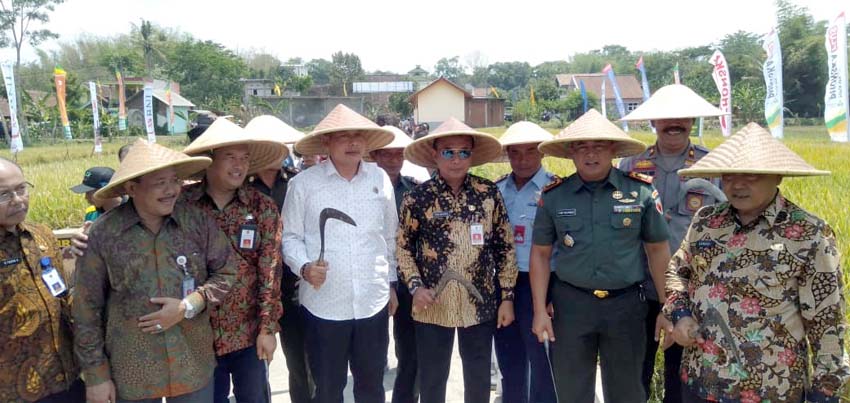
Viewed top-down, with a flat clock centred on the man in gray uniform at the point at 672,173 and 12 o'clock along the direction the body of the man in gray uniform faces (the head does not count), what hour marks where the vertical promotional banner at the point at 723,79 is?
The vertical promotional banner is roughly at 6 o'clock from the man in gray uniform.

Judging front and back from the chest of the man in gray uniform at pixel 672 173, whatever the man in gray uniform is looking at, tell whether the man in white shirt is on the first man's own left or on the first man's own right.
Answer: on the first man's own right

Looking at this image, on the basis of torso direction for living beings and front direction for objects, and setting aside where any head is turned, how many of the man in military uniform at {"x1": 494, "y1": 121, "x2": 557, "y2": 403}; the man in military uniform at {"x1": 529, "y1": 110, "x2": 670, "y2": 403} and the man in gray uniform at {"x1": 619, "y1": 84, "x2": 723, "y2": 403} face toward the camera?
3

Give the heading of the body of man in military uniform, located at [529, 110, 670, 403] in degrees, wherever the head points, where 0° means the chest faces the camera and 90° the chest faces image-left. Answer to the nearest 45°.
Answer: approximately 0°

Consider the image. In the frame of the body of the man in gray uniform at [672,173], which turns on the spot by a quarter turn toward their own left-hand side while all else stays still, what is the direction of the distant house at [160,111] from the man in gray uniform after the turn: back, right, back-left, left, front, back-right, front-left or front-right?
back-left

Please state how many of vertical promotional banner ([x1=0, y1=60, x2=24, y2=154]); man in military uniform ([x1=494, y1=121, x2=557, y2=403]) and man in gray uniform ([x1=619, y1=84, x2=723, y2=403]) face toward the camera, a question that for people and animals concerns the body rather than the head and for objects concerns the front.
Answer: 3

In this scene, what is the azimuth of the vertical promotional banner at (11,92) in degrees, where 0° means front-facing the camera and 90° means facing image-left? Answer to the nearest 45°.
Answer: approximately 0°
